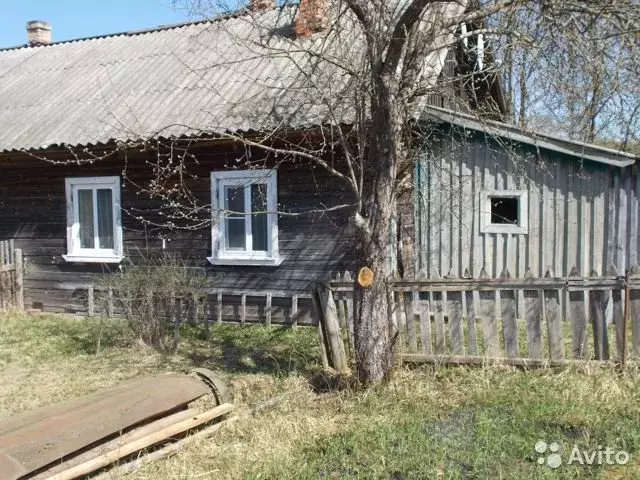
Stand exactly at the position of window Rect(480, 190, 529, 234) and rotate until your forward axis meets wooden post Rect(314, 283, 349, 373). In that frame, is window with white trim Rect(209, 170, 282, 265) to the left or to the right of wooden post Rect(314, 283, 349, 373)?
right

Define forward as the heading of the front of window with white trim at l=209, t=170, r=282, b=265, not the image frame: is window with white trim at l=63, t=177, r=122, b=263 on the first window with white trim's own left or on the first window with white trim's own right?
on the first window with white trim's own right

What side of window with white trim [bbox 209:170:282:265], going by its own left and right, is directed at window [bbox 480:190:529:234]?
left

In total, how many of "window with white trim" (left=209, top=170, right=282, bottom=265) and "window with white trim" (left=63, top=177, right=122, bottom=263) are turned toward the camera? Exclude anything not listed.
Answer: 2

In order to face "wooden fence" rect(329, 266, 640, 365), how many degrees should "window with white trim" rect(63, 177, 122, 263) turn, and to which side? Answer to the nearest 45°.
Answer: approximately 45° to its left

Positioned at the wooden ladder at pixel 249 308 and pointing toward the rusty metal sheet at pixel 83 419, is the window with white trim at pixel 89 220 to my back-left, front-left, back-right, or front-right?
back-right

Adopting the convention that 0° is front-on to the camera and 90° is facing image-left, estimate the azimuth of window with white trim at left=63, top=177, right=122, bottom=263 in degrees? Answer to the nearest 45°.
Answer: approximately 0°
